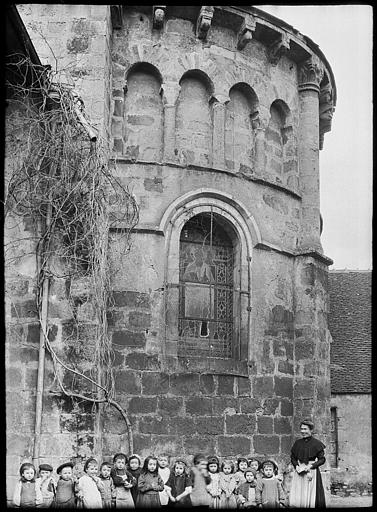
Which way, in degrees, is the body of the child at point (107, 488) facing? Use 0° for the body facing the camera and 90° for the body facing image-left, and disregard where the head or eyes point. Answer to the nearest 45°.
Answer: approximately 0°

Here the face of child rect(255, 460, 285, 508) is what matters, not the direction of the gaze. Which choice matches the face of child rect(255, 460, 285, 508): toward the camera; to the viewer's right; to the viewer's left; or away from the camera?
toward the camera

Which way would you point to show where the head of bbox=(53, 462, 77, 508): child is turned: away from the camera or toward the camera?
toward the camera

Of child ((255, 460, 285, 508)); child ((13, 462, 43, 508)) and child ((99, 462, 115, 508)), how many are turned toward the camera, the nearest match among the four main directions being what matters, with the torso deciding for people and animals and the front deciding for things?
3

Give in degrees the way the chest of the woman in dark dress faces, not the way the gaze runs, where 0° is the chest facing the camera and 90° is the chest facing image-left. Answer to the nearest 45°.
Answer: approximately 45°

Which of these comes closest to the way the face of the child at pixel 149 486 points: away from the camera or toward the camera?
toward the camera

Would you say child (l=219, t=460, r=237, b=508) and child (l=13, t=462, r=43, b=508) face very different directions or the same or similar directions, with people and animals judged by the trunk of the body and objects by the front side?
same or similar directions

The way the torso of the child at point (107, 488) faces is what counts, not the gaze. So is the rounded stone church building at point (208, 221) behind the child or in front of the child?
behind

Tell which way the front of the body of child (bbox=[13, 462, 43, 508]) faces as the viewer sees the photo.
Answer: toward the camera

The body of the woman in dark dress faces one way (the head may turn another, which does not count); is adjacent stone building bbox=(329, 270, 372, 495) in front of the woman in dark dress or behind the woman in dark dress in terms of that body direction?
behind
